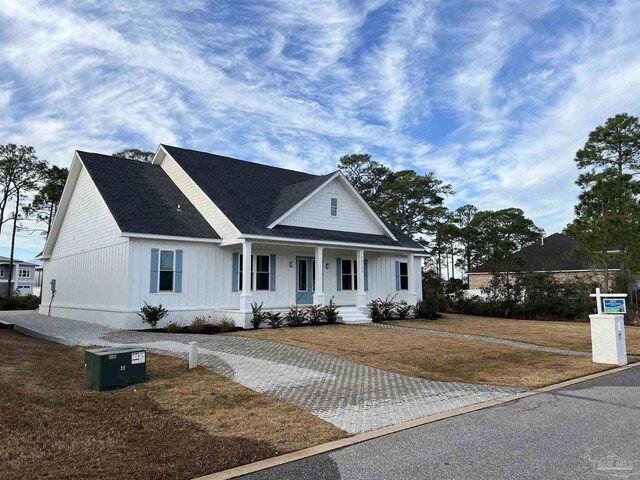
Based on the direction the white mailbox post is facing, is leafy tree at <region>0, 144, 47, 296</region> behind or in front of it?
behind

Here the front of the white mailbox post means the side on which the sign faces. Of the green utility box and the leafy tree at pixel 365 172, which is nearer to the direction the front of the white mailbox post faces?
the green utility box

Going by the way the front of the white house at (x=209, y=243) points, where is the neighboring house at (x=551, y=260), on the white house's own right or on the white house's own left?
on the white house's own left

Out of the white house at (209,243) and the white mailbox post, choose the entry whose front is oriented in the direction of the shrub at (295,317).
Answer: the white house

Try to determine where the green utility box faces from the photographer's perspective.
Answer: facing the viewer and to the right of the viewer

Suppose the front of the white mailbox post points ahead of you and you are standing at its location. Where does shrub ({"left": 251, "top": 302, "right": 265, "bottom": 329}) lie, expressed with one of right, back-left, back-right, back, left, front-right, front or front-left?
back-right

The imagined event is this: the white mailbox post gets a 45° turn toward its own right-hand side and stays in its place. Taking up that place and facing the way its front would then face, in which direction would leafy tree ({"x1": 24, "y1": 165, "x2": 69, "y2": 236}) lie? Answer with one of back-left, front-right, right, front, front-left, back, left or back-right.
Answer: right

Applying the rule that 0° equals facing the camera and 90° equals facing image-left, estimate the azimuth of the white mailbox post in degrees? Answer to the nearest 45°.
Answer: approximately 315°

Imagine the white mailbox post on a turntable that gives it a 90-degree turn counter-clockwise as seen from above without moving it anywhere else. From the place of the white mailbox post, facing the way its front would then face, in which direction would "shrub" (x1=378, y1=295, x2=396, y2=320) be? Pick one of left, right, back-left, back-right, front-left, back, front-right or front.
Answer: left

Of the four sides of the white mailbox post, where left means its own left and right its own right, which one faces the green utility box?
right

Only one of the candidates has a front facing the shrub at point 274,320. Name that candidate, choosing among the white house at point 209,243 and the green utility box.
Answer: the white house

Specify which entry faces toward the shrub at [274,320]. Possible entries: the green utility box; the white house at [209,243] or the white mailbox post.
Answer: the white house

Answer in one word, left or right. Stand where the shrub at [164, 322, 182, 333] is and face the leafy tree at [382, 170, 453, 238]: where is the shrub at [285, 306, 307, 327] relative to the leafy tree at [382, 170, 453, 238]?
right

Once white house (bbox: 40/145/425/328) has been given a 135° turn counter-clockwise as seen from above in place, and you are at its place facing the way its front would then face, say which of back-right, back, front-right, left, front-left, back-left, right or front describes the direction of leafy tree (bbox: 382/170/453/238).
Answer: front-right

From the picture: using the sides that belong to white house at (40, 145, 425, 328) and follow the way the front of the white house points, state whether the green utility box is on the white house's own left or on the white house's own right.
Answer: on the white house's own right
